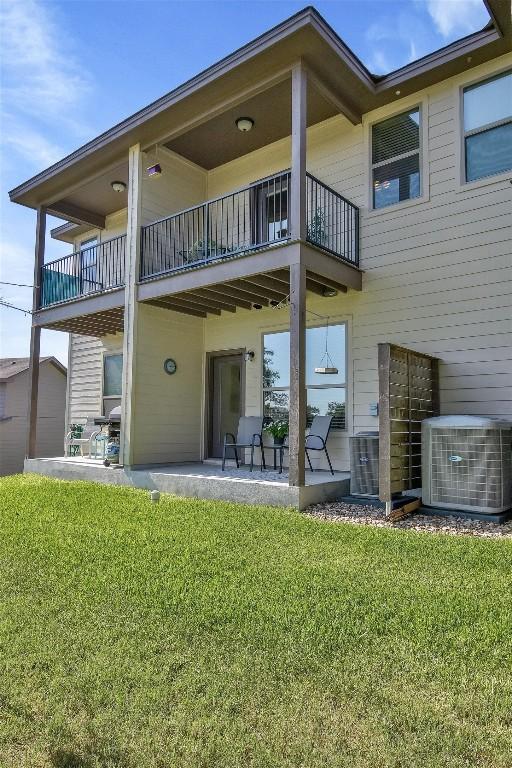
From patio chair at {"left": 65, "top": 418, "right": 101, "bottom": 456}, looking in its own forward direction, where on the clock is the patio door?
The patio door is roughly at 9 o'clock from the patio chair.

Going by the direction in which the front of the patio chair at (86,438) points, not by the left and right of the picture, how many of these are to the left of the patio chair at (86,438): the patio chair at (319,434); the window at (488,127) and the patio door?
3

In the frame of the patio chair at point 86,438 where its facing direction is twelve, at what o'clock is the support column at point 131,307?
The support column is roughly at 10 o'clock from the patio chair.

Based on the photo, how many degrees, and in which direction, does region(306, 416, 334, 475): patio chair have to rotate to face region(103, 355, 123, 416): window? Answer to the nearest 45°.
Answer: approximately 90° to its right

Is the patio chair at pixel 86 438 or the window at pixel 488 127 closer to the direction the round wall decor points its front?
the window

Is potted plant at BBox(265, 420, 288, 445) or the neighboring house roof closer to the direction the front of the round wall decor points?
the potted plant

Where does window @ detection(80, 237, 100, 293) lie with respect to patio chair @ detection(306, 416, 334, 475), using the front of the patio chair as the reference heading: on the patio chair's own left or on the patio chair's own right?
on the patio chair's own right

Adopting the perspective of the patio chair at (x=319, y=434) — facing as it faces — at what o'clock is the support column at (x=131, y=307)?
The support column is roughly at 2 o'clock from the patio chair.

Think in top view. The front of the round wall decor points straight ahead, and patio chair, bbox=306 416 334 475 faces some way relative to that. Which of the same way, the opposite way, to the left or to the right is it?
to the right

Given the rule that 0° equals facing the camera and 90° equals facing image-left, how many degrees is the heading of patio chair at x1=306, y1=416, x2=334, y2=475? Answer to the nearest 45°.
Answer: approximately 45°

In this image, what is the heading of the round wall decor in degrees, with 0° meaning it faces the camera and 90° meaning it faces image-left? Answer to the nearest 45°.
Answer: approximately 315°

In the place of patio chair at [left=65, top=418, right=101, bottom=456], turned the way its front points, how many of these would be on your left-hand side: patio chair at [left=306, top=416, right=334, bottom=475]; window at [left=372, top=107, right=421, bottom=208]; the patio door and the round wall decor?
4
